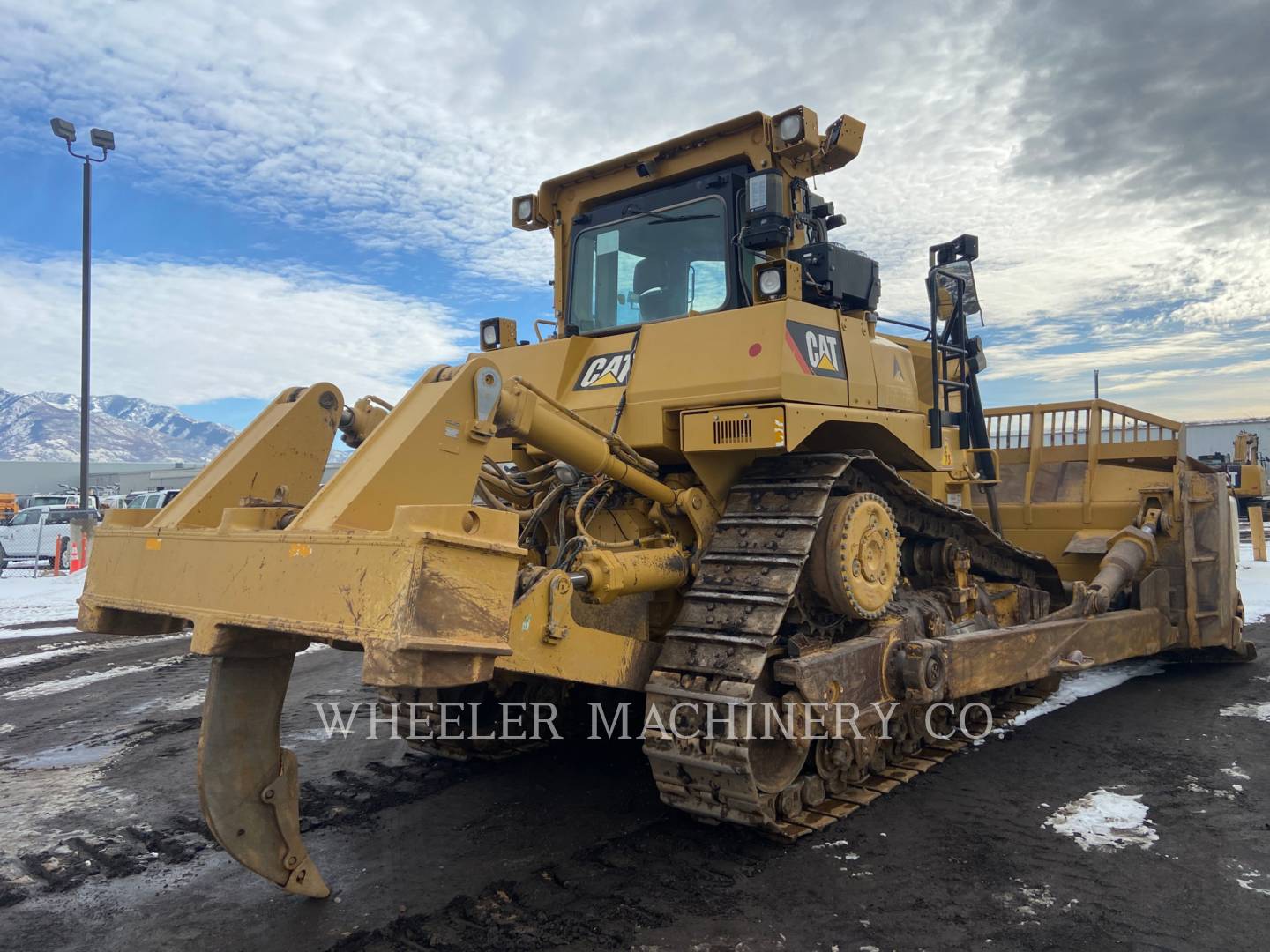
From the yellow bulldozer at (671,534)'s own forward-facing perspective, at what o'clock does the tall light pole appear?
The tall light pole is roughly at 9 o'clock from the yellow bulldozer.

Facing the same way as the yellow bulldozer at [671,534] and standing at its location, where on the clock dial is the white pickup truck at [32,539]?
The white pickup truck is roughly at 9 o'clock from the yellow bulldozer.

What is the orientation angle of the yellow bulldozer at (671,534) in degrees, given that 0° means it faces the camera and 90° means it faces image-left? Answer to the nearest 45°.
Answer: approximately 225°
